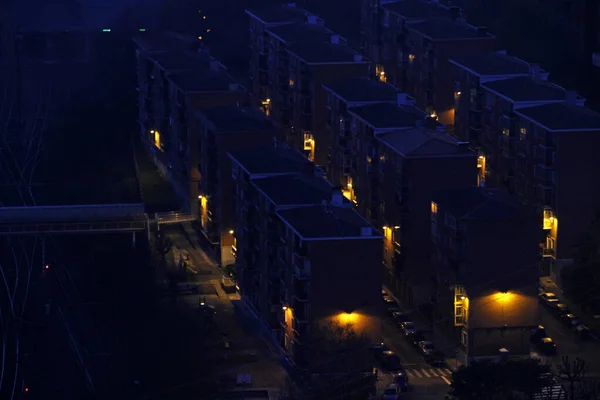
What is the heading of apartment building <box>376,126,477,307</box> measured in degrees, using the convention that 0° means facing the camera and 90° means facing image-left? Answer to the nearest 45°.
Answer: approximately 45°

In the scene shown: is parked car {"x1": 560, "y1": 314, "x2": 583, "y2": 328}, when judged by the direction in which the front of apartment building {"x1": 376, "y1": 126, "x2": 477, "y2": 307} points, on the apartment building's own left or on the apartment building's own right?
on the apartment building's own left

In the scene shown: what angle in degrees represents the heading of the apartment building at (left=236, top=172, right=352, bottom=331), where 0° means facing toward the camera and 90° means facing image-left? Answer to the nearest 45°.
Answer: approximately 45°

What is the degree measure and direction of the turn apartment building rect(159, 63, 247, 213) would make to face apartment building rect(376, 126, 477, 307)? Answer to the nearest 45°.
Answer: approximately 135° to its left
